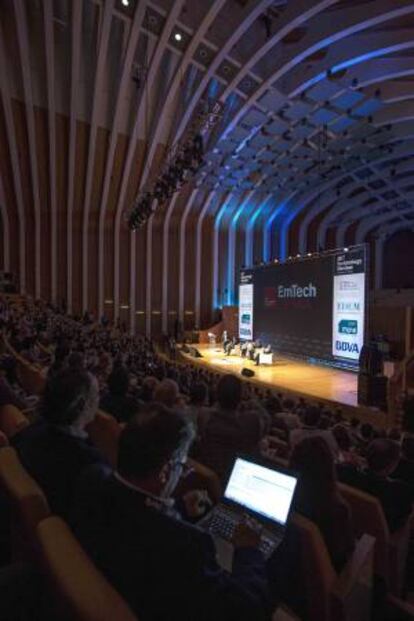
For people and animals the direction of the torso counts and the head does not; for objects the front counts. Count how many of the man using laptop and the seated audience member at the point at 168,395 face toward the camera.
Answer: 0

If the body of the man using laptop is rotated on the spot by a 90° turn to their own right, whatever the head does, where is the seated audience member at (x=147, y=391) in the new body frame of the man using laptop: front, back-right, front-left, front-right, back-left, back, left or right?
back-left

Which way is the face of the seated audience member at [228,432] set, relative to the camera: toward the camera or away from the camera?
away from the camera

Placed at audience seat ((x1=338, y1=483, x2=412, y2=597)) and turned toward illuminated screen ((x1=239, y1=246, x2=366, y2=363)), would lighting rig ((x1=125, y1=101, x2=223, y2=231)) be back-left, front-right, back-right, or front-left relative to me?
front-left

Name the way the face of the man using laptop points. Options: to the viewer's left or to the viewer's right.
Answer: to the viewer's right

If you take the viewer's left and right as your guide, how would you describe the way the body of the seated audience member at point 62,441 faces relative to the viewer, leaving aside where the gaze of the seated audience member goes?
facing away from the viewer and to the right of the viewer

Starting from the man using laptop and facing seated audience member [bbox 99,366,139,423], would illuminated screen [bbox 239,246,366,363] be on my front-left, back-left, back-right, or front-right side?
front-right

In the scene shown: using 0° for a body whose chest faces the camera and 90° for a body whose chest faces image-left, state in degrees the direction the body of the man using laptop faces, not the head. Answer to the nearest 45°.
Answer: approximately 225°

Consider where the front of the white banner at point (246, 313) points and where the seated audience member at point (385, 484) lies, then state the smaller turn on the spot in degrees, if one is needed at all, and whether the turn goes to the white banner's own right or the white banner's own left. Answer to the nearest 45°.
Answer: approximately 45° to the white banner's own left

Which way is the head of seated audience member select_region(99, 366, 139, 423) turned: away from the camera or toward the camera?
away from the camera

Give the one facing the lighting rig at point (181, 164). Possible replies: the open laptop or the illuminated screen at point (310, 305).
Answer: the illuminated screen

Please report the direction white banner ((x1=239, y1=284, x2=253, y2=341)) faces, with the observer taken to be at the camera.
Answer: facing the viewer and to the left of the viewer

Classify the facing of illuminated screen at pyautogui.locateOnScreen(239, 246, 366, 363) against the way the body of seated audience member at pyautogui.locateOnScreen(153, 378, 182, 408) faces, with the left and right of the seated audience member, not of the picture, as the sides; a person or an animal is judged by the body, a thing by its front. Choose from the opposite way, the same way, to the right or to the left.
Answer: the opposite way

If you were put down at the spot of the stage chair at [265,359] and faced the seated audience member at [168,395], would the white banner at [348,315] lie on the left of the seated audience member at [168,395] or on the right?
left

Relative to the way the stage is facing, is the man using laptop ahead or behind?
ahead

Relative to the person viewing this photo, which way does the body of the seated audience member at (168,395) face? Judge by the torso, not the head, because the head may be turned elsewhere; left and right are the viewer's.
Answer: facing away from the viewer and to the right of the viewer

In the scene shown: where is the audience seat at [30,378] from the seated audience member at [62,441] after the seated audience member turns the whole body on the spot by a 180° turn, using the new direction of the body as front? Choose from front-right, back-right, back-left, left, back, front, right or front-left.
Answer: back-right

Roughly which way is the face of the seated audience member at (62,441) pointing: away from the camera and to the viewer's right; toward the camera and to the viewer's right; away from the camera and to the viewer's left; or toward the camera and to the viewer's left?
away from the camera and to the viewer's right
